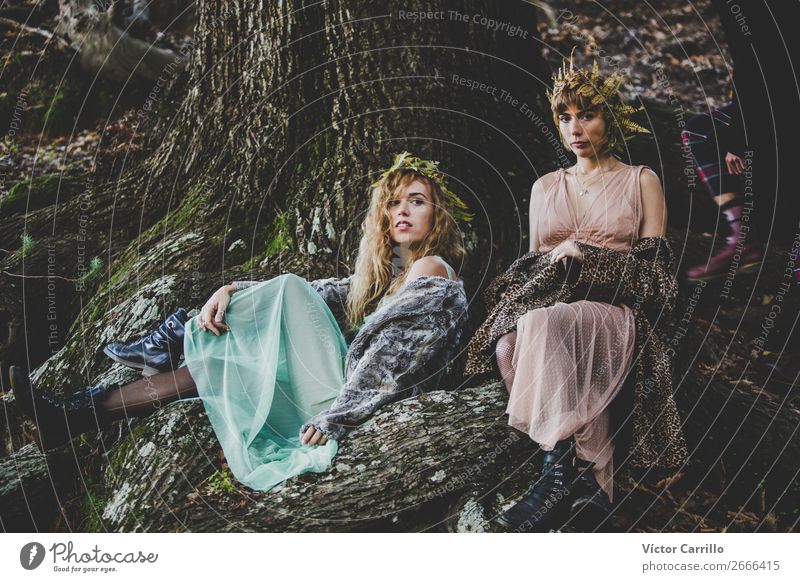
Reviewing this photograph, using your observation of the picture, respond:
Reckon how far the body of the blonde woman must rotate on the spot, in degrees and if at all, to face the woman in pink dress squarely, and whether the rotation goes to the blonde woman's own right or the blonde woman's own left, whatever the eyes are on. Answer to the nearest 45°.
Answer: approximately 135° to the blonde woman's own left
